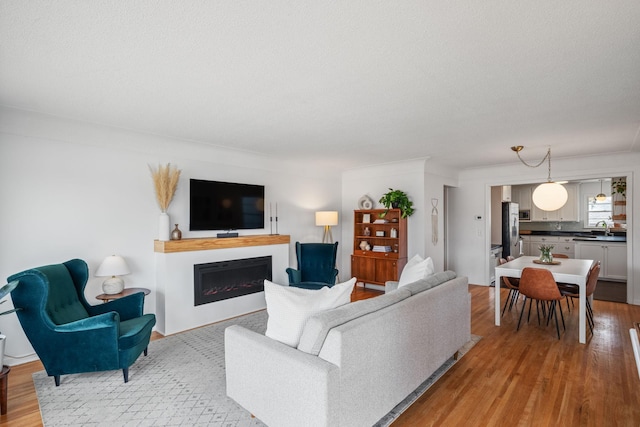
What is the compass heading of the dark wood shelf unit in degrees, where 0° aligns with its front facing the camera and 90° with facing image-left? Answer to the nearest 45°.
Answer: approximately 45°

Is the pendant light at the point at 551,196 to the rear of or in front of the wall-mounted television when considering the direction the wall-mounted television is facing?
in front

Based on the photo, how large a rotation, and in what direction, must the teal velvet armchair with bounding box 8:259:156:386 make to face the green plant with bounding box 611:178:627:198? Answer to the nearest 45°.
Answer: approximately 45° to its left

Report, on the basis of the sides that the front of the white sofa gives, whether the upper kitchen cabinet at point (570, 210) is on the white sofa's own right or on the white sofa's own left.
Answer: on the white sofa's own right

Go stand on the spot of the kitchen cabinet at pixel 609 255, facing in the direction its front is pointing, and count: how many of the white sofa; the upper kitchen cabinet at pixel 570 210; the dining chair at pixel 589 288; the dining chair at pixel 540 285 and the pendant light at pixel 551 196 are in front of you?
4

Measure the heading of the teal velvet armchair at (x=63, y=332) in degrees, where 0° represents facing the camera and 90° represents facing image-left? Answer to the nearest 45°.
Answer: approximately 315°

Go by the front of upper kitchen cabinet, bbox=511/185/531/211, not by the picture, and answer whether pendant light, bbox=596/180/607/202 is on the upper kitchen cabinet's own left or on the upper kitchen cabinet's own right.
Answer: on the upper kitchen cabinet's own left

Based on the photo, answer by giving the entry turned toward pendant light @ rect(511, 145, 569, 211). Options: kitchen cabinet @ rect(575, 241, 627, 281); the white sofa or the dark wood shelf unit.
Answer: the kitchen cabinet

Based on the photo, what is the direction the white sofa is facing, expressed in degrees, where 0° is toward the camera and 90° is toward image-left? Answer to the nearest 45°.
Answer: approximately 135°

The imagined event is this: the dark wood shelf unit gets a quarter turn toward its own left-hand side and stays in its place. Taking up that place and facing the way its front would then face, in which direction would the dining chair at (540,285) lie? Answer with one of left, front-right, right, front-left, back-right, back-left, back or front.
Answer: front

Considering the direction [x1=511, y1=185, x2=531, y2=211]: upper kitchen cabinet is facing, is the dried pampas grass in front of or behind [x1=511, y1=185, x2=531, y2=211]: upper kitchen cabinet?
in front
